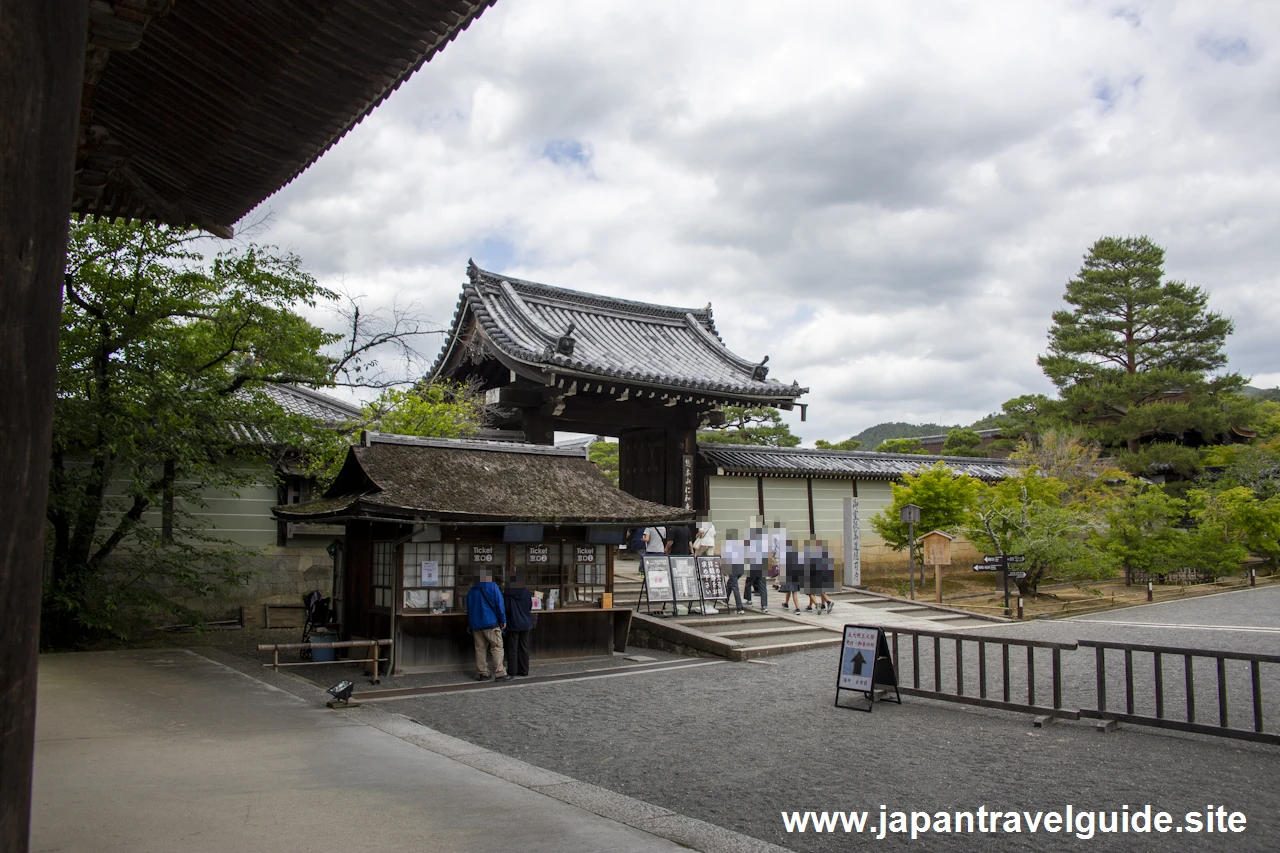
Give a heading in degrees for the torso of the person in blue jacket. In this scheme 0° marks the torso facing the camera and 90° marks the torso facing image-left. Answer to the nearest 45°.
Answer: approximately 180°

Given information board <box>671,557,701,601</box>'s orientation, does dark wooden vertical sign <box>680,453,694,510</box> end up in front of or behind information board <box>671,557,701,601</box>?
behind

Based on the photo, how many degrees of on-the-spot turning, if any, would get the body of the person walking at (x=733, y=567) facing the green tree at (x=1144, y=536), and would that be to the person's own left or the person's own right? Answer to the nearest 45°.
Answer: approximately 90° to the person's own right

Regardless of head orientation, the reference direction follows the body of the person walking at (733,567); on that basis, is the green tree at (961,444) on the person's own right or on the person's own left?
on the person's own right

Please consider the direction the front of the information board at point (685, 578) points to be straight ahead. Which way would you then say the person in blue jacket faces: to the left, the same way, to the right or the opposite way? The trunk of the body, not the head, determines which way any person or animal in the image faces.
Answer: the opposite way

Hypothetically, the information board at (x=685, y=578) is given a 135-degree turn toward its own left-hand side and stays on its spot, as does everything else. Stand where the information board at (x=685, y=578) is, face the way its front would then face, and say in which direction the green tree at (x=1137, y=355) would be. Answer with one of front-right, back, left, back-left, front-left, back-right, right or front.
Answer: front

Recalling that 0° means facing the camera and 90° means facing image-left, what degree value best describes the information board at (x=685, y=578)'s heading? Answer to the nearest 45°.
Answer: approximately 0°

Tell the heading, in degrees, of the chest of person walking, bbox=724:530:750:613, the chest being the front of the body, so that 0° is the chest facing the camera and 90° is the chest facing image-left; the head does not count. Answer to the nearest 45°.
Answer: approximately 315°
